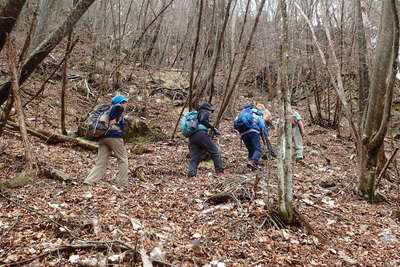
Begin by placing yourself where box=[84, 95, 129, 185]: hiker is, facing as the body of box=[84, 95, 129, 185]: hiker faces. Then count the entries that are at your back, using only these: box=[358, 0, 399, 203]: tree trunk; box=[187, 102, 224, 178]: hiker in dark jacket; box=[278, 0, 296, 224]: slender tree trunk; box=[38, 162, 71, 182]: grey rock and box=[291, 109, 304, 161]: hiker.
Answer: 1

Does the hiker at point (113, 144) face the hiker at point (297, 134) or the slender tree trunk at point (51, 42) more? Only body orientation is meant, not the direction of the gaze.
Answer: the hiker

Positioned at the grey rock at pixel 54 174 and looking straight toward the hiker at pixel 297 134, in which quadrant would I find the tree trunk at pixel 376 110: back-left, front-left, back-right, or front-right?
front-right

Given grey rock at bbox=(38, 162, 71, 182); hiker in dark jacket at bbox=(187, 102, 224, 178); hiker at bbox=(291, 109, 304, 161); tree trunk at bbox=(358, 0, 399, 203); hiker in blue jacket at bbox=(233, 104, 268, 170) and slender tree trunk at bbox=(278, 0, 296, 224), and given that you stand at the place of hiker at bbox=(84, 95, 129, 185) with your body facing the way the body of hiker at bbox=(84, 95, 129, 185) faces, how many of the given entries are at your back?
1

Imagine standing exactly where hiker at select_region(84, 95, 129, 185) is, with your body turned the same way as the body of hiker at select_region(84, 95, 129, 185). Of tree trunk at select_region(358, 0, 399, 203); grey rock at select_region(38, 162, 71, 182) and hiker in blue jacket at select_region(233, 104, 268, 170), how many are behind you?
1

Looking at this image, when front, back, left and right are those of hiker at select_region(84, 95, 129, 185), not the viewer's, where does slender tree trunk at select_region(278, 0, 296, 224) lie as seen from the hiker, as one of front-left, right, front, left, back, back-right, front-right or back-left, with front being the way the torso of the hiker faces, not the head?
front-right

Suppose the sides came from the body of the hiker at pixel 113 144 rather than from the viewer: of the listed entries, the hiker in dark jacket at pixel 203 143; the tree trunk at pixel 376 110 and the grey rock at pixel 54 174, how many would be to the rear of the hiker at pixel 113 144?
1

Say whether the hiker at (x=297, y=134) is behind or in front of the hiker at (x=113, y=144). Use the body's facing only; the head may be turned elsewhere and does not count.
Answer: in front

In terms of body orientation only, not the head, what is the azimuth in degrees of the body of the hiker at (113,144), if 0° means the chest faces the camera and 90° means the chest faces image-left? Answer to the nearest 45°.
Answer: approximately 270°

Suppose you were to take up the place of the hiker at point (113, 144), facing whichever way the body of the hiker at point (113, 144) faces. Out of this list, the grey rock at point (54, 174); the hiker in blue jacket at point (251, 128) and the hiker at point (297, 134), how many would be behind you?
1

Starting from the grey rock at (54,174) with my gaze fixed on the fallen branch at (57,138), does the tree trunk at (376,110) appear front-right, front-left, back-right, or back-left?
back-right

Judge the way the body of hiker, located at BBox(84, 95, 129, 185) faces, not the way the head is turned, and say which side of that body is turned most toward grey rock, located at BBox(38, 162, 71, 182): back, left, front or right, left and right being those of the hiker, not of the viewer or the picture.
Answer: back

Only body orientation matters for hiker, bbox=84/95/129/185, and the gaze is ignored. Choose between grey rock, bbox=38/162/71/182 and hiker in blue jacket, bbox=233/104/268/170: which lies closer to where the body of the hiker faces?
the hiker in blue jacket
